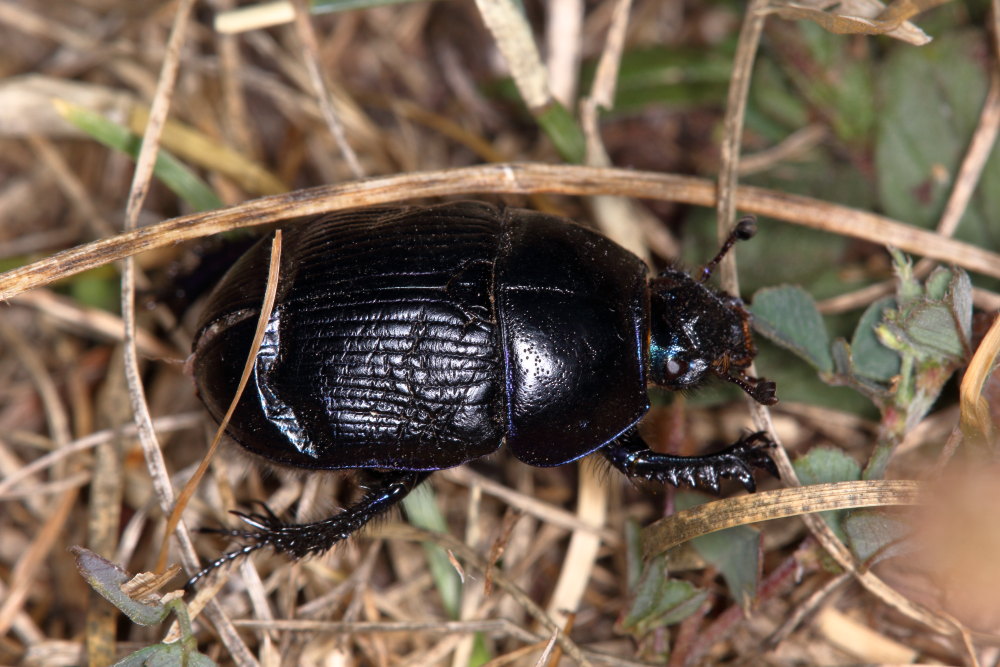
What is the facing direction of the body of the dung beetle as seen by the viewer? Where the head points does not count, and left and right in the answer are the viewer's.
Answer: facing to the right of the viewer

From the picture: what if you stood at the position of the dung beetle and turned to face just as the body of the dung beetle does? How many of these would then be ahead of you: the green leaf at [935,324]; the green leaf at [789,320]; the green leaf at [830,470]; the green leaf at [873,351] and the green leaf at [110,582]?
4

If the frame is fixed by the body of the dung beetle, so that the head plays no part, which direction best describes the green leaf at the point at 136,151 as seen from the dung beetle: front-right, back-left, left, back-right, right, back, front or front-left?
back-left

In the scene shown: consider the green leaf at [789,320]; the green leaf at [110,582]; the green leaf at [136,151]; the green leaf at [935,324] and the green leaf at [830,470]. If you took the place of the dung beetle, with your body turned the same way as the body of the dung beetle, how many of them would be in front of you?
3

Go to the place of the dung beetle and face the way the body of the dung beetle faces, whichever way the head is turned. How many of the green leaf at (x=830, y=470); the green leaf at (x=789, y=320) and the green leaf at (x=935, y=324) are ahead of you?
3

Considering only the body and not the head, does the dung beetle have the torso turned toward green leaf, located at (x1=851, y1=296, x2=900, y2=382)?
yes

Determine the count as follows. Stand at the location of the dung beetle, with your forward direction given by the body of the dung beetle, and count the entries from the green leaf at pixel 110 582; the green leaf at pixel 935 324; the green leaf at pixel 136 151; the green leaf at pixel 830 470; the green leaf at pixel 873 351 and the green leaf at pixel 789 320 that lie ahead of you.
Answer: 4

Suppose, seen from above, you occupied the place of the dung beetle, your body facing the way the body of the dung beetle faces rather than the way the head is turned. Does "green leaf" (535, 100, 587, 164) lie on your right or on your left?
on your left

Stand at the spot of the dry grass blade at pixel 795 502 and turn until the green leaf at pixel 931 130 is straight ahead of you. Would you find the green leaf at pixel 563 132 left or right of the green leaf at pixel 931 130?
left

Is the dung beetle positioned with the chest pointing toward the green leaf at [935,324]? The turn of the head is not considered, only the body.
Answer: yes
